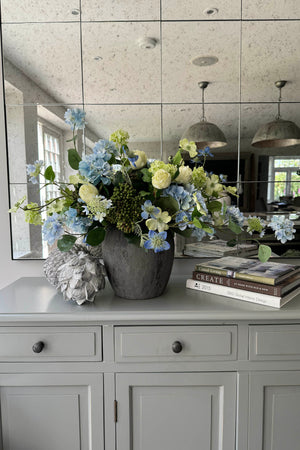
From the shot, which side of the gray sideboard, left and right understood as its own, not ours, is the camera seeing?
front
